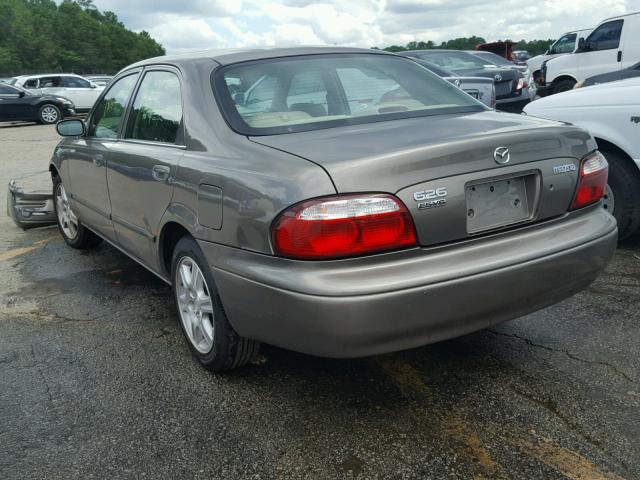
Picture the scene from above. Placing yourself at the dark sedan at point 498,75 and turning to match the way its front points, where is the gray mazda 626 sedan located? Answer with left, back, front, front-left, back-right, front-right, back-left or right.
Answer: back-left

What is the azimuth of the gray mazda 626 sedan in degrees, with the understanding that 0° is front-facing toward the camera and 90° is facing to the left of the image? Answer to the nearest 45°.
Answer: approximately 135°

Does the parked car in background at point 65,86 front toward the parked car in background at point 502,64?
no

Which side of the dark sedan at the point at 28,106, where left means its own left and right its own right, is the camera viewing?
right

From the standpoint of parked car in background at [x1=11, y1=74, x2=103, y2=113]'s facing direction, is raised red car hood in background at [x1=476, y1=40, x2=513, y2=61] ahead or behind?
ahead

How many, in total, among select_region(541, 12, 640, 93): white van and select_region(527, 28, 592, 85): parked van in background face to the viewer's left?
2

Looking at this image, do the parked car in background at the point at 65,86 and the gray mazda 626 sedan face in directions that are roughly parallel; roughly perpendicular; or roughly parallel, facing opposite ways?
roughly perpendicular

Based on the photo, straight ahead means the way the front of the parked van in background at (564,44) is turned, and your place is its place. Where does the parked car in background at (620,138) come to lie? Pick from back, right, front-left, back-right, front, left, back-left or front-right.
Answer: left

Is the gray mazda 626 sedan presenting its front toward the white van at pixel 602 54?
no

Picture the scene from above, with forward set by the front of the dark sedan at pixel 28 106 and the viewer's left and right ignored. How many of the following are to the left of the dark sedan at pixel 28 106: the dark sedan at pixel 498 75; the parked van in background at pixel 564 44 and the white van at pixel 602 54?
0

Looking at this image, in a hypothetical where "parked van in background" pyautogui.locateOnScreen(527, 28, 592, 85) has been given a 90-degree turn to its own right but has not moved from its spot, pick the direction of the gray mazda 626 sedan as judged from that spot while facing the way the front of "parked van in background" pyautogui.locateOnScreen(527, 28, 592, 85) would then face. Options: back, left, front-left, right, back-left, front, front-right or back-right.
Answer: back

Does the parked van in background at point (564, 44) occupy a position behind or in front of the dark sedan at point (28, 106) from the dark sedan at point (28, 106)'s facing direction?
in front

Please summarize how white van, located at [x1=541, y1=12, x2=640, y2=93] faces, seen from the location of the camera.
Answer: facing to the left of the viewer

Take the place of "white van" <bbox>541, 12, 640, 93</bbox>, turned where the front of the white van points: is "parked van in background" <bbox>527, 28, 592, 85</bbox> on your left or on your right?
on your right

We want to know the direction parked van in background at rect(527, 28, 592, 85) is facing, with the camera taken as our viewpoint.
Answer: facing to the left of the viewer

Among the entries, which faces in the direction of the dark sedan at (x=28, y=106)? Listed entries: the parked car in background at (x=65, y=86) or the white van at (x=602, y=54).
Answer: the white van
